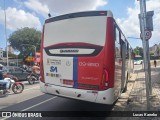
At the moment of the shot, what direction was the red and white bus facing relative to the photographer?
facing away from the viewer and to the right of the viewer

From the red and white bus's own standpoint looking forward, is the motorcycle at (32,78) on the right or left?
on its left

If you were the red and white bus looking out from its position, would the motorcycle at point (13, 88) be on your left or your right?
on your left
